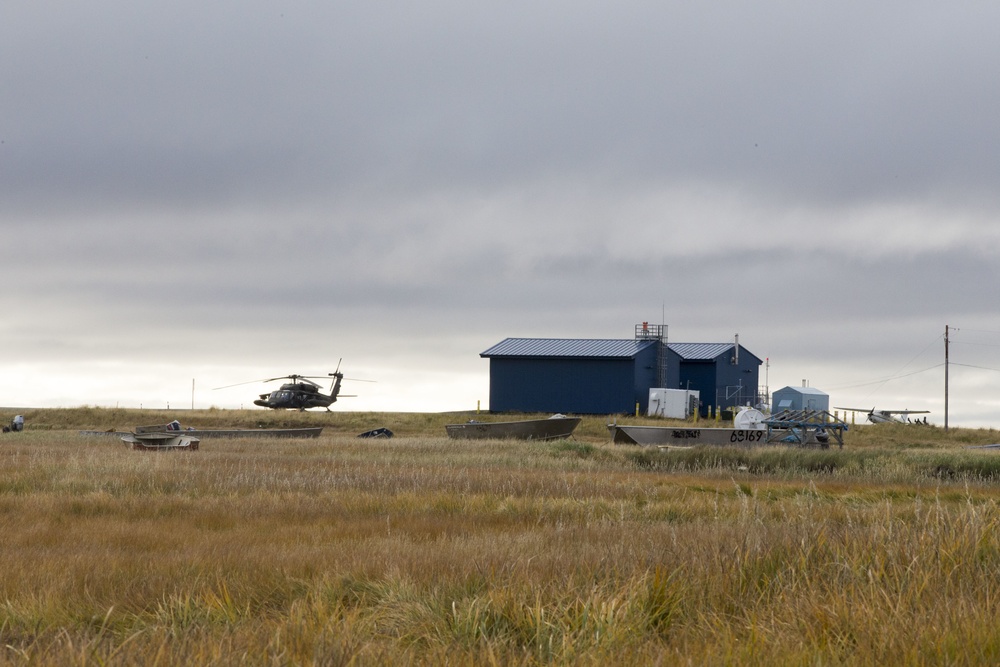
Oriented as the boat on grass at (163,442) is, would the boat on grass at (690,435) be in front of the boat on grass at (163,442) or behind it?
behind

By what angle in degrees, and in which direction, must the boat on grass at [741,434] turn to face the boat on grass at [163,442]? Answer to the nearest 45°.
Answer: approximately 45° to its left

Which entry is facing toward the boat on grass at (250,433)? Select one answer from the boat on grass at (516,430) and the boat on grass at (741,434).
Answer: the boat on grass at (741,434)

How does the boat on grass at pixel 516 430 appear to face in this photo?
to the viewer's right

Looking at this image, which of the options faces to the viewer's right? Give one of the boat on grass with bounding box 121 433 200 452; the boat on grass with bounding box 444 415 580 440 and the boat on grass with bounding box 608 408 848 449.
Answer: the boat on grass with bounding box 444 415 580 440

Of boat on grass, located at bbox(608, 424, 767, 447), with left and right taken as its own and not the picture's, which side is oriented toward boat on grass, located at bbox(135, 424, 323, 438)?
front

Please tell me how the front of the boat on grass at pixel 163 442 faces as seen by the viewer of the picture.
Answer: facing to the left of the viewer

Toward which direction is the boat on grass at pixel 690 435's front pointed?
to the viewer's left

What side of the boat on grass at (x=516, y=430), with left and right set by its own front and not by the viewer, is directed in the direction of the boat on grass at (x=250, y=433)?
back
